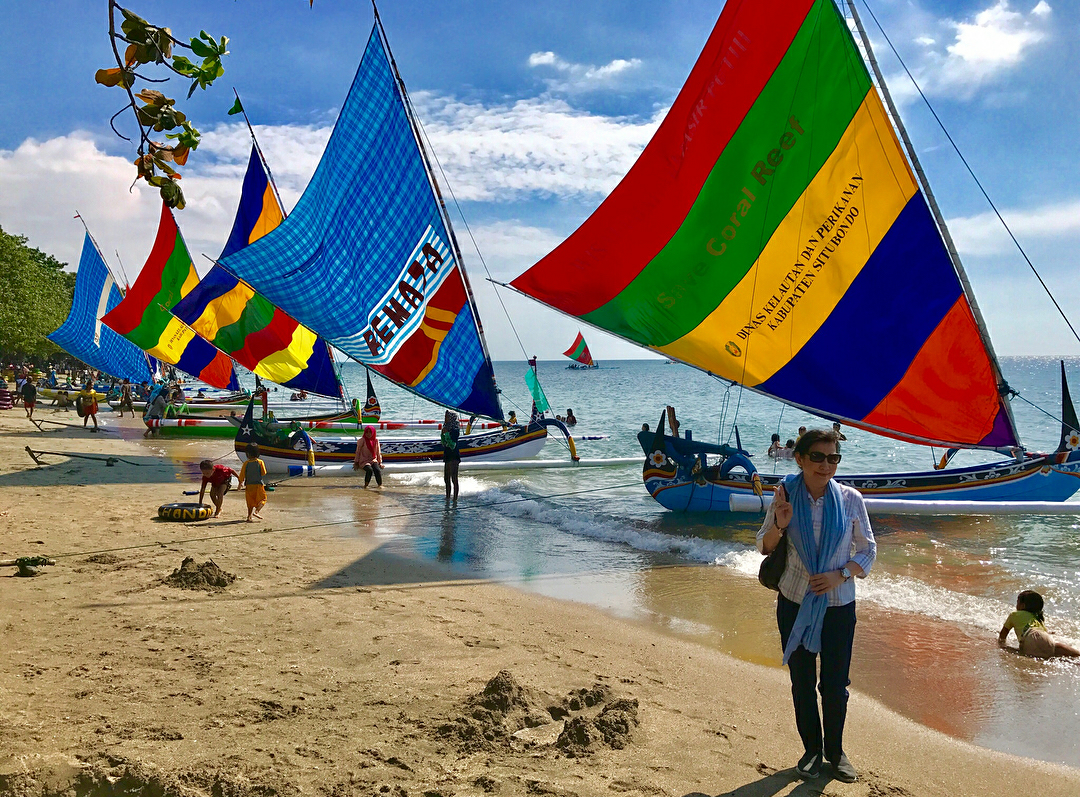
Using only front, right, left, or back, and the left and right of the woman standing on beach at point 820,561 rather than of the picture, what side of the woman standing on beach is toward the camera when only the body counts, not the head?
front

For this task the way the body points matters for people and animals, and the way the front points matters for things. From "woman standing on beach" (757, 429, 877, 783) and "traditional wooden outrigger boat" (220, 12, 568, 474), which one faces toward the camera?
the woman standing on beach

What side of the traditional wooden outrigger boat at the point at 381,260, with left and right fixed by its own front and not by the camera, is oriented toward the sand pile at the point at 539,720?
right

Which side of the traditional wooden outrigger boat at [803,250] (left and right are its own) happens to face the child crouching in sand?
back

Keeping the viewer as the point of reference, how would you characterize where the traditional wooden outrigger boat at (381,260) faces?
facing to the right of the viewer

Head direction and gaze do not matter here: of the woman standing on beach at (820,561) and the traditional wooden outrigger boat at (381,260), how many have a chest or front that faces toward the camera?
1

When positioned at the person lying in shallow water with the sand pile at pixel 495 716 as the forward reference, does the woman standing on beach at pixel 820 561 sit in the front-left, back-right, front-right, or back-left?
front-left

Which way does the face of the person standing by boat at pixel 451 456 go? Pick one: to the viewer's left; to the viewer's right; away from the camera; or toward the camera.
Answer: away from the camera

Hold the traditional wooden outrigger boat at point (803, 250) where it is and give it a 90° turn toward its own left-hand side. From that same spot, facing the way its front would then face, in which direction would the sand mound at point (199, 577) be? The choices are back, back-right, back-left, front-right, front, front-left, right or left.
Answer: back-left

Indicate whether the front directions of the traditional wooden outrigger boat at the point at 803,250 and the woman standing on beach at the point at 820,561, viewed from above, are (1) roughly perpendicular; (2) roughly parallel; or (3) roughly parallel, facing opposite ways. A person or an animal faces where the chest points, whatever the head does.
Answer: roughly perpendicular

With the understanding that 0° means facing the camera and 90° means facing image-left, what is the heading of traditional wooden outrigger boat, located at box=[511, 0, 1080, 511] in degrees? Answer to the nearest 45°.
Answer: approximately 270°
